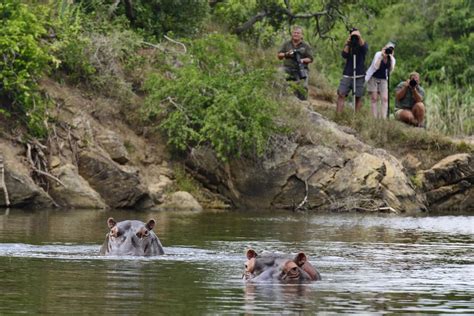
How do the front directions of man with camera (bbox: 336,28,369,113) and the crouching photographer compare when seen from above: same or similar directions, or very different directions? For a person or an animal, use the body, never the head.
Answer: same or similar directions

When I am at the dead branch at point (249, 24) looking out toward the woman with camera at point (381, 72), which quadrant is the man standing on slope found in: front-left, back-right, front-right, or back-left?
front-right

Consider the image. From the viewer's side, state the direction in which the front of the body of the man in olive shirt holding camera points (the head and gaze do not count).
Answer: toward the camera

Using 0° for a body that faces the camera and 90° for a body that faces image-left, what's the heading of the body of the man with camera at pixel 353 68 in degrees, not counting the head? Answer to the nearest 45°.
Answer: approximately 0°

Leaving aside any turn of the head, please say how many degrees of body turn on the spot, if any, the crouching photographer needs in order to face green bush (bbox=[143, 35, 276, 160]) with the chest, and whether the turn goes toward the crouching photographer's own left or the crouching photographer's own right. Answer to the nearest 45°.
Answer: approximately 45° to the crouching photographer's own right

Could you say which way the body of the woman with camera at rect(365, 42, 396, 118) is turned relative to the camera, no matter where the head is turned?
toward the camera

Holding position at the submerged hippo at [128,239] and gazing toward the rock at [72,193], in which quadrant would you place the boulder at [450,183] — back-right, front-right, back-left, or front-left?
front-right

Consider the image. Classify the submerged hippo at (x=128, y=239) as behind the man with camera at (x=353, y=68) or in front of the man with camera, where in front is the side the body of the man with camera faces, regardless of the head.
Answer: in front

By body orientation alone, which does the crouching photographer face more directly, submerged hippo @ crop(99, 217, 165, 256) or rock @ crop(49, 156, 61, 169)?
the submerged hippo

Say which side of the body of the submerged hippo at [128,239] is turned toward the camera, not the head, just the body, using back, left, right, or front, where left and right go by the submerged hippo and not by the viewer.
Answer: front

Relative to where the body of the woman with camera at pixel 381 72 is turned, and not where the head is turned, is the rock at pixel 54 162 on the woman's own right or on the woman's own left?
on the woman's own right

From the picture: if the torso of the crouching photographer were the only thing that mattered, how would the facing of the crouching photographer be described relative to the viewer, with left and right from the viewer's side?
facing the viewer

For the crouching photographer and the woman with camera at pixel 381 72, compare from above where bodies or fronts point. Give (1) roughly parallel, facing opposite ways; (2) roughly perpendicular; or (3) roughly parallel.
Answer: roughly parallel
